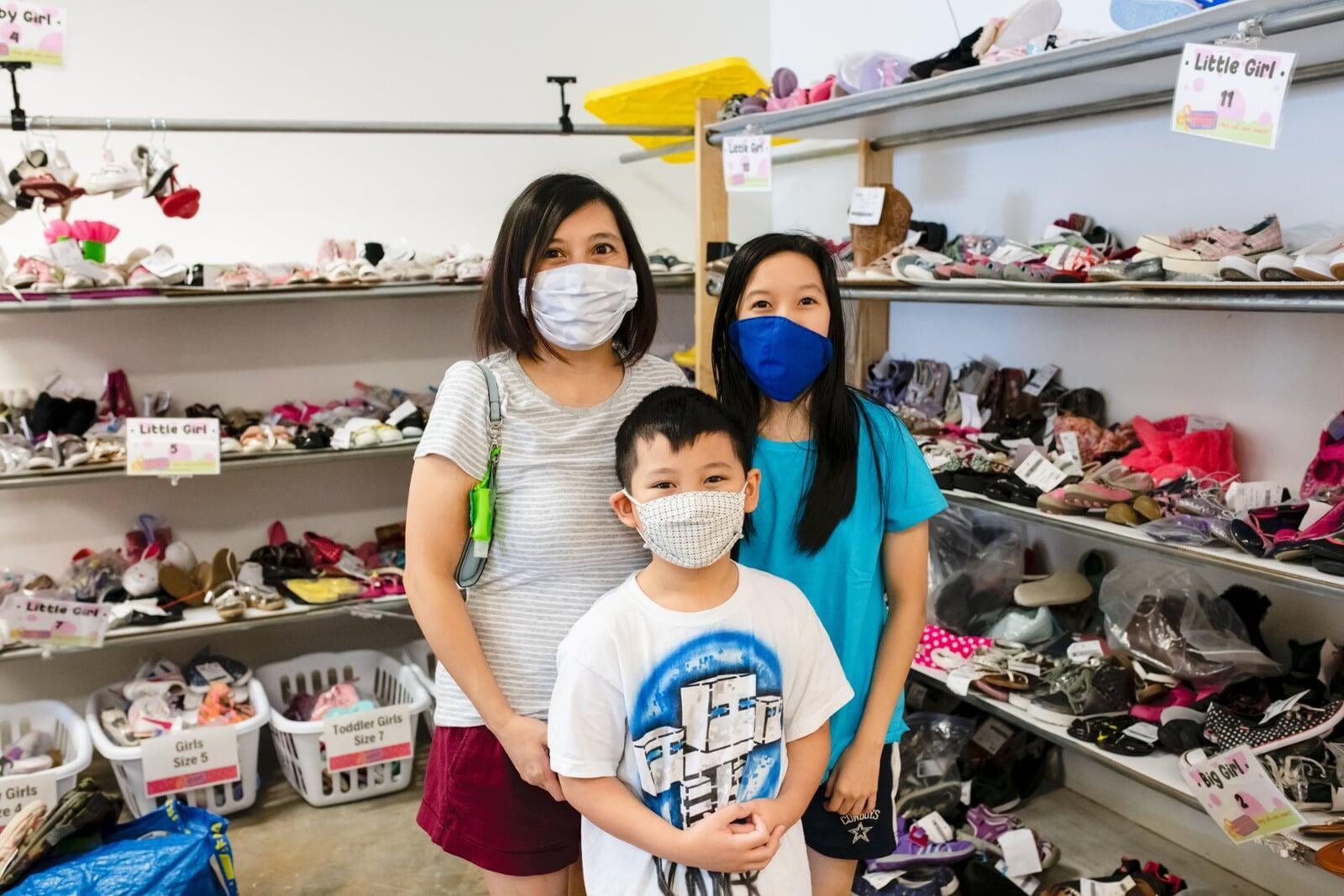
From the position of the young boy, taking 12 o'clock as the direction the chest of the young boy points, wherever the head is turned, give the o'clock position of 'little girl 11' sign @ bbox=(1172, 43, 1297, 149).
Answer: The 'little girl 11' sign is roughly at 8 o'clock from the young boy.

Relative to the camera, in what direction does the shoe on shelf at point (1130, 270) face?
facing to the left of the viewer

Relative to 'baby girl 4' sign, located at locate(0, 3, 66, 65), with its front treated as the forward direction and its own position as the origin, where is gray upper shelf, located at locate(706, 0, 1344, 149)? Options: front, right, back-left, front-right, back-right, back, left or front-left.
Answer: front-left

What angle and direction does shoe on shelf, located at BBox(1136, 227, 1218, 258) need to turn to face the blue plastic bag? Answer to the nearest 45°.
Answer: approximately 45° to its left

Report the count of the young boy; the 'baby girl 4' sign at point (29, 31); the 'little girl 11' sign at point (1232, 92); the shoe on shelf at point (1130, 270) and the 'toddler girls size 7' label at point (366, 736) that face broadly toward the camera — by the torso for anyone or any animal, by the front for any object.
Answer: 4

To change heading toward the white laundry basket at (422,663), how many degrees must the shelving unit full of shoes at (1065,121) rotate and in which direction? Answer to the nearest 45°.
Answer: approximately 45° to its right

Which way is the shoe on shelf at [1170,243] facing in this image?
to the viewer's left

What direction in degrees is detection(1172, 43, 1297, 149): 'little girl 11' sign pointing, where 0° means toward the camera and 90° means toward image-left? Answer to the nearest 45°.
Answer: approximately 0°

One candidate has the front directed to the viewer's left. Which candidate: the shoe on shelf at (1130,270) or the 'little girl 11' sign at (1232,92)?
the shoe on shelf
